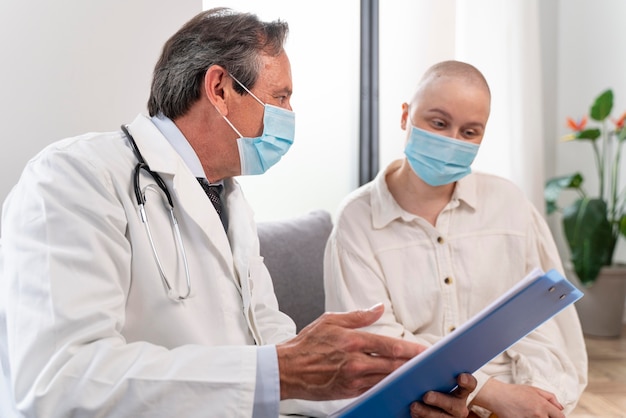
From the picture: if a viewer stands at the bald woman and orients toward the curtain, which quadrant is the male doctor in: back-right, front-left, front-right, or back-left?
back-left

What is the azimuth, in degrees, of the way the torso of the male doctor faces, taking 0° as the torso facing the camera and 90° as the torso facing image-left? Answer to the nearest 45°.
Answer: approximately 270°

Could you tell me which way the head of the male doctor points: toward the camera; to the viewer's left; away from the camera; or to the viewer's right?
to the viewer's right

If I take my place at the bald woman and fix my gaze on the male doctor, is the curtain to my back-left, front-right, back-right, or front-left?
back-right
